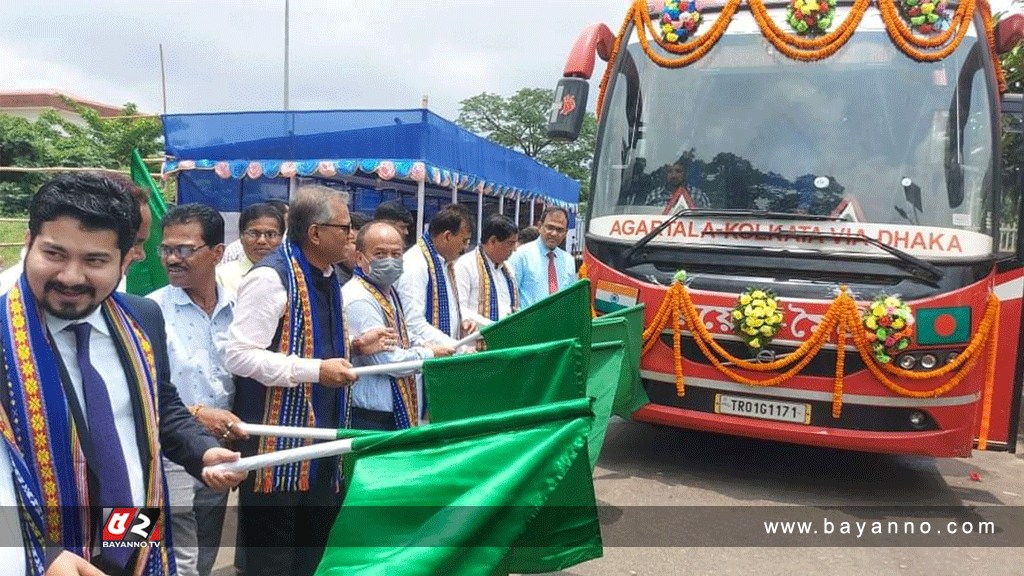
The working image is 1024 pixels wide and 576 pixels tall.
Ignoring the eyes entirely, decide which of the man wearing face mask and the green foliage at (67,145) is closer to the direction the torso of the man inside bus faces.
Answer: the man wearing face mask

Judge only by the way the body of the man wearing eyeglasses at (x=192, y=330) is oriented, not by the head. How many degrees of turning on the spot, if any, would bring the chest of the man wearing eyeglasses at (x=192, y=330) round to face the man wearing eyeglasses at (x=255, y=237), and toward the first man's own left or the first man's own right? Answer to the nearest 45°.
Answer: approximately 135° to the first man's own left

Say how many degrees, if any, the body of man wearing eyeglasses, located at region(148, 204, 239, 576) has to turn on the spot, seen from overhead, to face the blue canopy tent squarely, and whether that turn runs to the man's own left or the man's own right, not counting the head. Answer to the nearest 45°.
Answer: approximately 135° to the man's own left

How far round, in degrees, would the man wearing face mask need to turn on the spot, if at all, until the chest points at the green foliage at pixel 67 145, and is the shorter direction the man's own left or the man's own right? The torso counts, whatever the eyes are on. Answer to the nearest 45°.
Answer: approximately 180°

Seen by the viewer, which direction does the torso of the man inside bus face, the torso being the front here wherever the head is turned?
toward the camera

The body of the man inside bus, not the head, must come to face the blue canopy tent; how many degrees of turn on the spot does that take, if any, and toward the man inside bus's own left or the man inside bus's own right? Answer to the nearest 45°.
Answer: approximately 135° to the man inside bus's own right

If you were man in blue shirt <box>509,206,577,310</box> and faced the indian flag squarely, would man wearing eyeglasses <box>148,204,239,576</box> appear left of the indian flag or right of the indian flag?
right

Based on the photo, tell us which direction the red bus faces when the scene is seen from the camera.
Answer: facing the viewer

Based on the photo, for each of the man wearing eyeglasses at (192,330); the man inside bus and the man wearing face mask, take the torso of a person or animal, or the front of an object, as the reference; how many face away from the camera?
0

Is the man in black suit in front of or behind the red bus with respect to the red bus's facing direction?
in front

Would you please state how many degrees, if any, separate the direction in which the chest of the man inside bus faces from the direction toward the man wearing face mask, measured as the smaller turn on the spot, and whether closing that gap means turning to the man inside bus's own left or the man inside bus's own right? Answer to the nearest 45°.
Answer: approximately 45° to the man inside bus's own right

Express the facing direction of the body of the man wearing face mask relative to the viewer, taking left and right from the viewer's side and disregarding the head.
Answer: facing the viewer and to the right of the viewer

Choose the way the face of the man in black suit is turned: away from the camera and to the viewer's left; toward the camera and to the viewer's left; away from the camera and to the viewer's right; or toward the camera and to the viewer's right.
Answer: toward the camera and to the viewer's right

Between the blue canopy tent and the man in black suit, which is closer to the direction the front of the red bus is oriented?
the man in black suit

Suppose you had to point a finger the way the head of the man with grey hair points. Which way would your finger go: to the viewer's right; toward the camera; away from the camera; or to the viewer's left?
to the viewer's right
